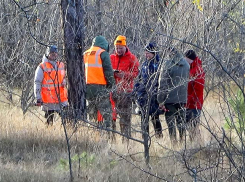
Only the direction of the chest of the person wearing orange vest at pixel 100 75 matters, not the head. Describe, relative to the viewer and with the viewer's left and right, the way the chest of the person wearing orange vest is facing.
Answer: facing away from the viewer and to the right of the viewer

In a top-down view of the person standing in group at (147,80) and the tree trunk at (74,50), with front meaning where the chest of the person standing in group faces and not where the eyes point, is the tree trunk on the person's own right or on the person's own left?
on the person's own right

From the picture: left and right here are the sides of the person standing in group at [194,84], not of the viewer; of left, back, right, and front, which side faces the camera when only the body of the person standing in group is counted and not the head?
left

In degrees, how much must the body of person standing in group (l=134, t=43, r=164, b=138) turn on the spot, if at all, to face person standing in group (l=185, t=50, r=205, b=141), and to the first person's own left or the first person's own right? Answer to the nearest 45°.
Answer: approximately 180°

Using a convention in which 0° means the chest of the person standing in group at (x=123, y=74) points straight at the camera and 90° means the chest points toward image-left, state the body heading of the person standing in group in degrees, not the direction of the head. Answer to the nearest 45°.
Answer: approximately 45°

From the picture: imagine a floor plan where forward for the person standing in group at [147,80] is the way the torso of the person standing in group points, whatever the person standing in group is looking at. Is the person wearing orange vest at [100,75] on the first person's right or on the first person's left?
on the first person's right

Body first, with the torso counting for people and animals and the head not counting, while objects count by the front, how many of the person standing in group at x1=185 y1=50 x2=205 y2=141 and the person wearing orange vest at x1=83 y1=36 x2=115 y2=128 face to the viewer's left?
1

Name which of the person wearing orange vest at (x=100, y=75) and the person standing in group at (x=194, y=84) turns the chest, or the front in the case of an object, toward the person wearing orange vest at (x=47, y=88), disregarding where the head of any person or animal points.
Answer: the person standing in group
